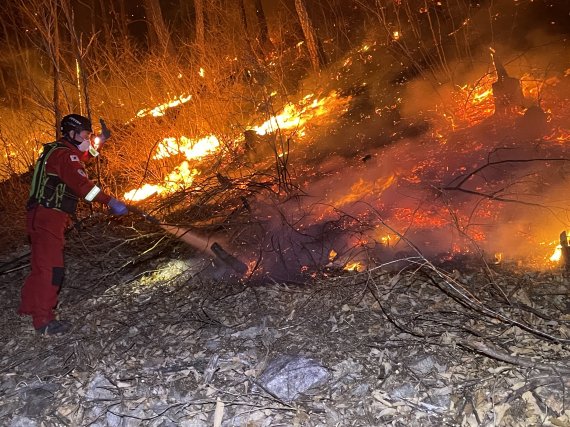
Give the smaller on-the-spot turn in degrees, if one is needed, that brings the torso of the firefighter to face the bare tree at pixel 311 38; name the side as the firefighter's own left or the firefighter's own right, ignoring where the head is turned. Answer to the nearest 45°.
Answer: approximately 45° to the firefighter's own left

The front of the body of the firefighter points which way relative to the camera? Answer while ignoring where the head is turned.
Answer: to the viewer's right

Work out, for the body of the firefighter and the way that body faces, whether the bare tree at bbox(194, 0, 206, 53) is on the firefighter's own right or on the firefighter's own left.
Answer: on the firefighter's own left

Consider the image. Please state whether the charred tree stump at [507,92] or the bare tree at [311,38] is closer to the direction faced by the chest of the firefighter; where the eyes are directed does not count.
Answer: the charred tree stump

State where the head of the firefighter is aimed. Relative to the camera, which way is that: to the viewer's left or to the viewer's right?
to the viewer's right

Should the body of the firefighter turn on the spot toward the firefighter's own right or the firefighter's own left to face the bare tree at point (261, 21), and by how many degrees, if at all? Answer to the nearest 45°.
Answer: approximately 45° to the firefighter's own left

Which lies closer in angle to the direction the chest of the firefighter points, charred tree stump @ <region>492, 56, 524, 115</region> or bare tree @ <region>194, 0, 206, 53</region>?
the charred tree stump

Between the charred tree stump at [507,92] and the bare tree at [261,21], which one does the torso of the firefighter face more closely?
the charred tree stump
